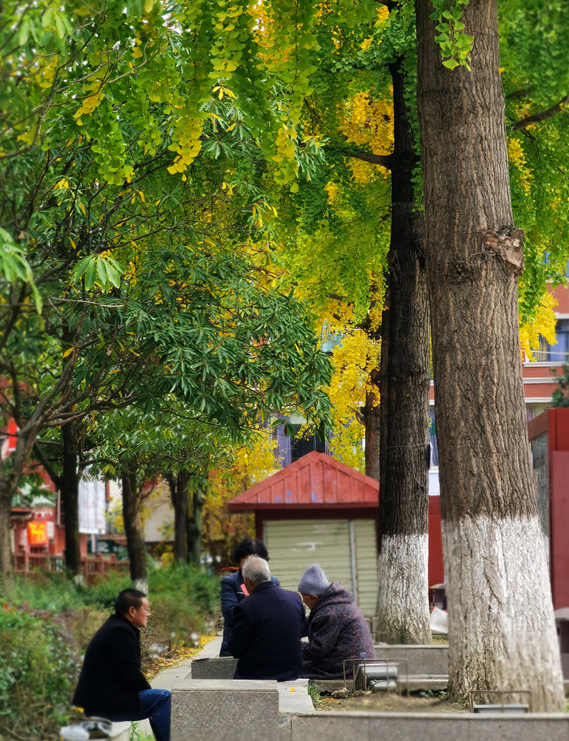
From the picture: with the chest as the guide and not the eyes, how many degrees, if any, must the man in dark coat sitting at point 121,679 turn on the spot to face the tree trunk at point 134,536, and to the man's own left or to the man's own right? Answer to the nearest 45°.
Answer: approximately 90° to the man's own left

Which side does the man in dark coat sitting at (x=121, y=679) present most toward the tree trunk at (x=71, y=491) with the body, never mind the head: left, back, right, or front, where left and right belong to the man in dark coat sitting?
left

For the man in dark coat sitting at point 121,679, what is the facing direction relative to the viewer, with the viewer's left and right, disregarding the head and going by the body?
facing to the right of the viewer

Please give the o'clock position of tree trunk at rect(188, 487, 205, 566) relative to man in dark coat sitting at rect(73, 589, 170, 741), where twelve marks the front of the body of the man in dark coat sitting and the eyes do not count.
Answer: The tree trunk is roughly at 9 o'clock from the man in dark coat sitting.

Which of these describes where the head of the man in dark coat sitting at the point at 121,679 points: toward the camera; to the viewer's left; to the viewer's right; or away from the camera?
to the viewer's right

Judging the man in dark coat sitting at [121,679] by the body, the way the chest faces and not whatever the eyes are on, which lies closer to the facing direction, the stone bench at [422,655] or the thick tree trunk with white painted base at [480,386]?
the thick tree trunk with white painted base

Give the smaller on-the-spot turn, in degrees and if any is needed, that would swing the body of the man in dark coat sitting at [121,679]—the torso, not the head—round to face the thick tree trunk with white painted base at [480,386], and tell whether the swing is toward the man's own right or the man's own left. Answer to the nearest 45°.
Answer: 0° — they already face it

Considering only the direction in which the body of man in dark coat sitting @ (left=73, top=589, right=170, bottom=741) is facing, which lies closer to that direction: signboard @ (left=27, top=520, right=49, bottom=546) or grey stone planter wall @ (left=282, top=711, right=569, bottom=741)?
the grey stone planter wall
